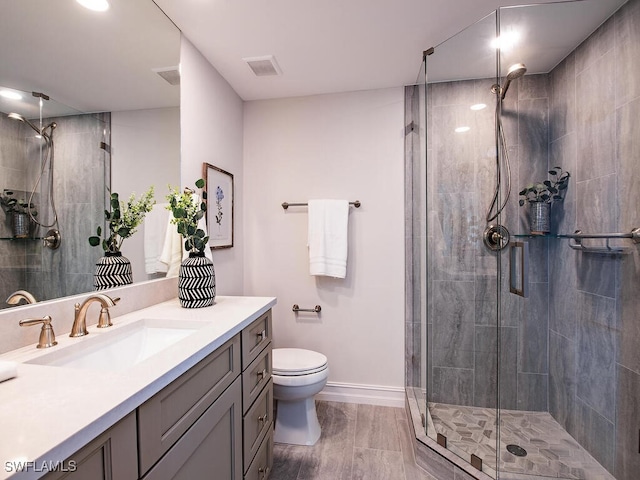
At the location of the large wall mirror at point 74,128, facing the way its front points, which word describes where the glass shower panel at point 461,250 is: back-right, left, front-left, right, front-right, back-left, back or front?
front-left

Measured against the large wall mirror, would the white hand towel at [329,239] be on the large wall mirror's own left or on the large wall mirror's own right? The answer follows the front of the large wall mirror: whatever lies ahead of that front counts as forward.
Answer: on the large wall mirror's own left

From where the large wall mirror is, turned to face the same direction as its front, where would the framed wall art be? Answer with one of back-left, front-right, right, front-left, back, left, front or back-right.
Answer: left

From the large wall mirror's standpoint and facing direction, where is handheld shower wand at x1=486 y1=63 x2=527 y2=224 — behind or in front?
in front
